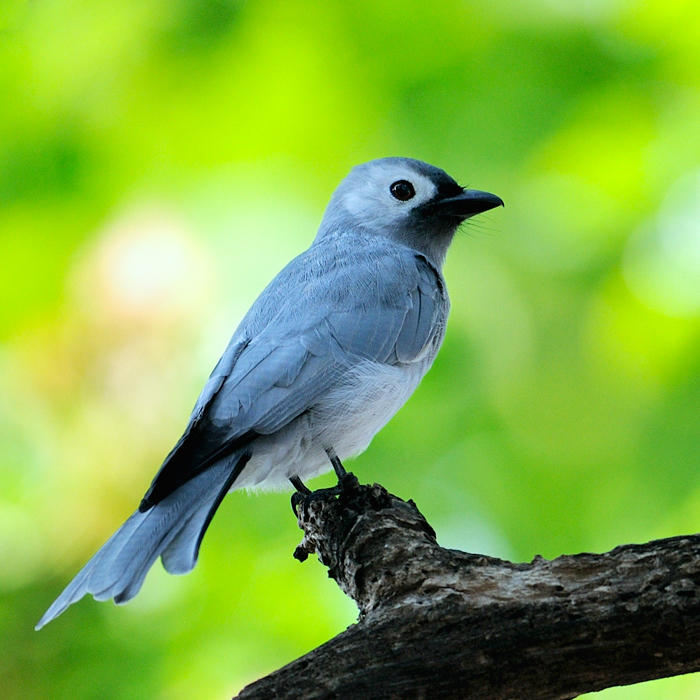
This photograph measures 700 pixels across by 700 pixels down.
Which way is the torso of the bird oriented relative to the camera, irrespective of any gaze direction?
to the viewer's right
